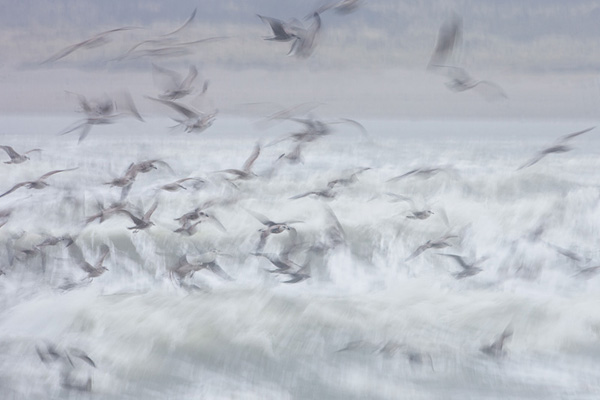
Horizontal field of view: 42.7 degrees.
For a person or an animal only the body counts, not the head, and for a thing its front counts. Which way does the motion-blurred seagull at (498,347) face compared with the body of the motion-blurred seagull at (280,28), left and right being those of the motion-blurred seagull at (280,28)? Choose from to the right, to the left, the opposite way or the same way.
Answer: the same way

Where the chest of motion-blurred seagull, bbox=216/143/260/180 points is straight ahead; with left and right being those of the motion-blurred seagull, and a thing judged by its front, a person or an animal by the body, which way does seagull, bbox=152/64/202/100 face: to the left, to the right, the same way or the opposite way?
the same way

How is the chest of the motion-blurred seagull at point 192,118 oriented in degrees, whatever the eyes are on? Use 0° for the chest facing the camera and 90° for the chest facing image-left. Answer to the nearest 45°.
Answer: approximately 270°

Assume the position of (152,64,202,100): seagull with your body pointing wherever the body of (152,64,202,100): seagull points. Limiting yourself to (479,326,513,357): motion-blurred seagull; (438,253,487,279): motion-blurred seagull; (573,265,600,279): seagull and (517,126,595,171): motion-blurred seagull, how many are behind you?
0
